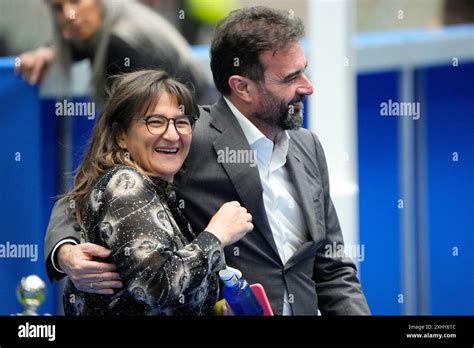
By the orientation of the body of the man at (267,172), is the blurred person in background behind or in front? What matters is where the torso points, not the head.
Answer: behind

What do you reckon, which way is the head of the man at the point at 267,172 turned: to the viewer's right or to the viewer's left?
to the viewer's right

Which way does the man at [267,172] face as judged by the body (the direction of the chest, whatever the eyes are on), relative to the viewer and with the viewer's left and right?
facing the viewer and to the right of the viewer

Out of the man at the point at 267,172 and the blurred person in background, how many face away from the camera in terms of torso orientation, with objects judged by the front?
0

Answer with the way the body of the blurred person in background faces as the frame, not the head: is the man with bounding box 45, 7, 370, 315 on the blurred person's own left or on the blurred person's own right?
on the blurred person's own left

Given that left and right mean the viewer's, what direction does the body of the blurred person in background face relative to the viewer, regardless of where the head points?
facing the viewer and to the left of the viewer
